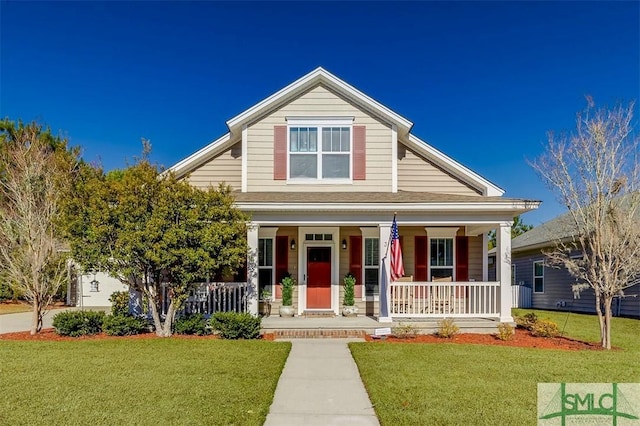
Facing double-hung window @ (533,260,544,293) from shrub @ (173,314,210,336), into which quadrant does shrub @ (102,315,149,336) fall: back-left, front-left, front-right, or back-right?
back-left

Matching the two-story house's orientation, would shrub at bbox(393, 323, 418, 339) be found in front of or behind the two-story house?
in front

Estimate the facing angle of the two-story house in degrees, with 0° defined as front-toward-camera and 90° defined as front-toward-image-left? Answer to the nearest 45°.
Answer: approximately 0°

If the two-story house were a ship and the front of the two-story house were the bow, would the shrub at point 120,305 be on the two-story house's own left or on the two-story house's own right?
on the two-story house's own right

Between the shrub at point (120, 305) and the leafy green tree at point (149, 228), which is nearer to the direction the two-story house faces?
the leafy green tree

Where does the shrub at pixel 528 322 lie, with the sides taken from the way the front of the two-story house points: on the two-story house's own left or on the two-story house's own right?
on the two-story house's own left

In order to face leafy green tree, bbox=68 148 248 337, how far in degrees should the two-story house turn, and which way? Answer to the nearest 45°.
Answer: approximately 45° to its right

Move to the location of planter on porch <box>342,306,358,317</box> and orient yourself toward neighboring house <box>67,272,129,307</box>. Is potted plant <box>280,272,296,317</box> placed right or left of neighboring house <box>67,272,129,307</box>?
left

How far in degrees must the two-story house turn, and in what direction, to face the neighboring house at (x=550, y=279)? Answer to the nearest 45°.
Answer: approximately 135° to its left

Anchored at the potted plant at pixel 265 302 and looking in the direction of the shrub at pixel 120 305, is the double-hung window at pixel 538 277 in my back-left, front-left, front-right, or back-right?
back-right

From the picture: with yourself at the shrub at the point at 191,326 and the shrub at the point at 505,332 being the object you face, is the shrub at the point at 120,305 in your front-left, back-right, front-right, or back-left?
back-left
